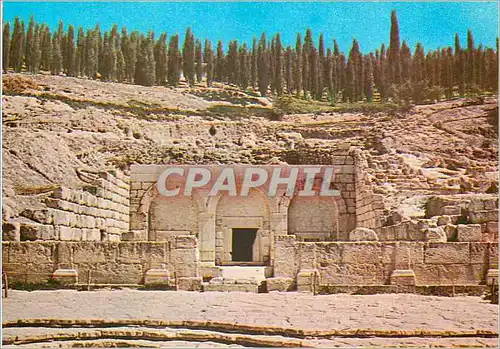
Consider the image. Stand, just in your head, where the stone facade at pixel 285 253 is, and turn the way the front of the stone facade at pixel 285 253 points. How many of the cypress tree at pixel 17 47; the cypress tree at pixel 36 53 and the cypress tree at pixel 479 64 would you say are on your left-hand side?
1

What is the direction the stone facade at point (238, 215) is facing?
toward the camera

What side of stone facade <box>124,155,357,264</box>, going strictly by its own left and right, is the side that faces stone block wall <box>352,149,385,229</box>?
left
